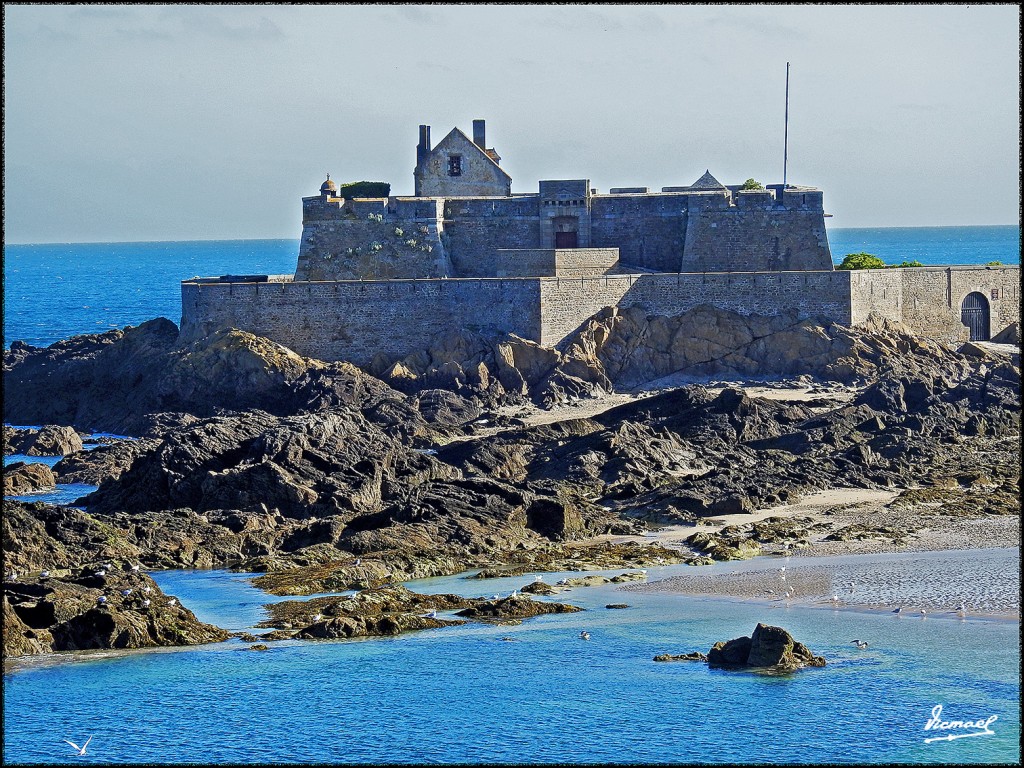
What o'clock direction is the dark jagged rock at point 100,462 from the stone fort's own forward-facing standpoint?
The dark jagged rock is roughly at 1 o'clock from the stone fort.

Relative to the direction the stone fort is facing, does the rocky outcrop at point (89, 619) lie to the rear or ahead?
ahead

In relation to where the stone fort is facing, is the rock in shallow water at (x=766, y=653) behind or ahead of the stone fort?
ahead

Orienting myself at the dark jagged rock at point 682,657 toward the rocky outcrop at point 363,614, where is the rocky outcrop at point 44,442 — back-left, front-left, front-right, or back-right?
front-right

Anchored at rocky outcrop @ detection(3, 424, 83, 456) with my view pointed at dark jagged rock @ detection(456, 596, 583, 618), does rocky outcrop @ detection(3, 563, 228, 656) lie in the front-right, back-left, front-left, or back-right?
front-right

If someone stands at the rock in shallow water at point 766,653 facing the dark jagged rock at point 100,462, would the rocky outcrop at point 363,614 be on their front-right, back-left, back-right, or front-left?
front-left

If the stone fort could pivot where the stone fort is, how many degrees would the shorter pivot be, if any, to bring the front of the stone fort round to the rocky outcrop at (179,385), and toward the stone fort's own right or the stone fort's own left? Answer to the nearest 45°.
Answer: approximately 45° to the stone fort's own right

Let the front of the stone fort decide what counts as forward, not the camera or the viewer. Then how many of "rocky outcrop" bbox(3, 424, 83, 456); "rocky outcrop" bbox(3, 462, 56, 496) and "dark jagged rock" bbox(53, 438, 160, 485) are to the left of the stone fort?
0

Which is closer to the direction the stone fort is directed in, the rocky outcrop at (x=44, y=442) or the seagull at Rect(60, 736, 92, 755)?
the seagull

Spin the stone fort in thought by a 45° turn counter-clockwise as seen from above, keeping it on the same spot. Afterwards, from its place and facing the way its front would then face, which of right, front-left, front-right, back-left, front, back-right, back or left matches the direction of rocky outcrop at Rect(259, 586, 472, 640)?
front-right

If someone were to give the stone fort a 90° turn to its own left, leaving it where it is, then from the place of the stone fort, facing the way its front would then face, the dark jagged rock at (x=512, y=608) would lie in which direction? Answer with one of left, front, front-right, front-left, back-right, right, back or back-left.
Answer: right

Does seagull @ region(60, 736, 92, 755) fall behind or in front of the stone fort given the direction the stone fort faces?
in front

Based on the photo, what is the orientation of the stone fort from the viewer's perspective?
toward the camera
